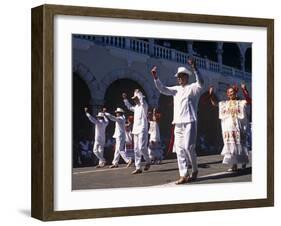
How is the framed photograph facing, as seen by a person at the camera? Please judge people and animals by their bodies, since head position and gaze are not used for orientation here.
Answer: facing the viewer and to the right of the viewer
